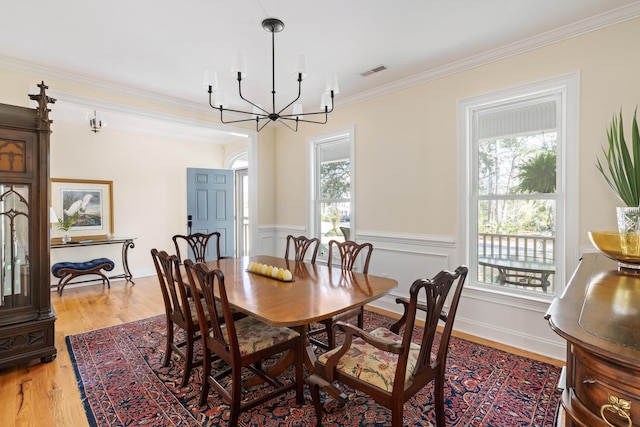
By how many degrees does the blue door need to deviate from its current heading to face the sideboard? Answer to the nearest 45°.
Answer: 0° — it already faces it

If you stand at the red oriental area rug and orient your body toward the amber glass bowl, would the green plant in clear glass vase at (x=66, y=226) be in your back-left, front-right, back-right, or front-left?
back-left

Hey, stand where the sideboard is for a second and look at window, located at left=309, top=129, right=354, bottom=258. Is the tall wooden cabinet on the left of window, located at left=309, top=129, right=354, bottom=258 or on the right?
left

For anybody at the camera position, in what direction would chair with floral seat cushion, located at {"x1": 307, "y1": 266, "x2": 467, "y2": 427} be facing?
facing away from the viewer and to the left of the viewer

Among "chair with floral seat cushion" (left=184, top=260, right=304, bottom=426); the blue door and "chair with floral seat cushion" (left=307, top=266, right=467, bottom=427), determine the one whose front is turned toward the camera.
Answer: the blue door

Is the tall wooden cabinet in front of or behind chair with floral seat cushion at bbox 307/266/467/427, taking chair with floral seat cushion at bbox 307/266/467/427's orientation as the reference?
in front

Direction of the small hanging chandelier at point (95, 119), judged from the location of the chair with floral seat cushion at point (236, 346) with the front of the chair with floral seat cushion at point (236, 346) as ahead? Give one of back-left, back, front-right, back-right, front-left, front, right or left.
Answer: left

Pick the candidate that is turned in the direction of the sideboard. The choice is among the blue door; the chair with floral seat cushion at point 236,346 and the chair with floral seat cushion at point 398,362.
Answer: the blue door

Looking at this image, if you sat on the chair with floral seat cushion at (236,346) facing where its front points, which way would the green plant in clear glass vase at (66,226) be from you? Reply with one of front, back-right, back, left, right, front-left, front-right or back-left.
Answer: left

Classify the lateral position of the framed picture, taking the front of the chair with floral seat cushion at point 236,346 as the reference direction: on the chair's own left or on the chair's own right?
on the chair's own left

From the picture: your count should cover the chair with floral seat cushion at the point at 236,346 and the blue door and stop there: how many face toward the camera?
1

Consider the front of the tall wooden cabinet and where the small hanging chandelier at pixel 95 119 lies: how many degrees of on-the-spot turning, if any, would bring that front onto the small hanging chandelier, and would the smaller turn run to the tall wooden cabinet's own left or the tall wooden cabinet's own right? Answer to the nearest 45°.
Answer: approximately 135° to the tall wooden cabinet's own left

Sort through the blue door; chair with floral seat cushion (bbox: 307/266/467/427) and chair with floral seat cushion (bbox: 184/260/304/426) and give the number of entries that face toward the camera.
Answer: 1

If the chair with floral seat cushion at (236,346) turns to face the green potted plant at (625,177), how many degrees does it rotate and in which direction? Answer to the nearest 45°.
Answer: approximately 45° to its right

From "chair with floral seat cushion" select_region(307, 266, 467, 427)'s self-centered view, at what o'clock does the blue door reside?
The blue door is roughly at 12 o'clock from the chair with floral seat cushion.
